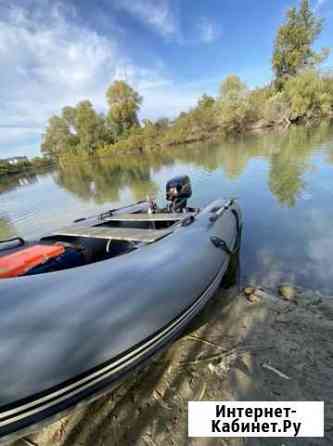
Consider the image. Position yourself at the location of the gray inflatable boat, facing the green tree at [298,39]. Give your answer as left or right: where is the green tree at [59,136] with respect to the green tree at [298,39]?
left

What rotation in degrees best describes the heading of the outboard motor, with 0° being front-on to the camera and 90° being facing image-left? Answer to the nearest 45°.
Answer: approximately 45°

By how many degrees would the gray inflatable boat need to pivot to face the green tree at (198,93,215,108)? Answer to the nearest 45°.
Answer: approximately 180°

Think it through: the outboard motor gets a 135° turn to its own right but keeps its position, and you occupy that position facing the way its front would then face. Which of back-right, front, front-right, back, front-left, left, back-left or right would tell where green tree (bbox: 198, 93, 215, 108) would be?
front

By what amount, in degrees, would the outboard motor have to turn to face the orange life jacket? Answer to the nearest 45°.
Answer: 0° — it already faces it

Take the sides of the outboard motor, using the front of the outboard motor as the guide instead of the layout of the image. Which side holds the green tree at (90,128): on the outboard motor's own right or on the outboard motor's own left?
on the outboard motor's own right

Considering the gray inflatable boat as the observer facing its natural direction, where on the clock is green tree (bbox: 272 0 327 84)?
The green tree is roughly at 6 o'clock from the gray inflatable boat.

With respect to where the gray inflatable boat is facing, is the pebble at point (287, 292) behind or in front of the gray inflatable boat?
behind

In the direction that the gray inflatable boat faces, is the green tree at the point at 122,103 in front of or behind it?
behind

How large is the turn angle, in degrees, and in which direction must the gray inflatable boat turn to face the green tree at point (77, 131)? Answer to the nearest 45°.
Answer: approximately 135° to its right
